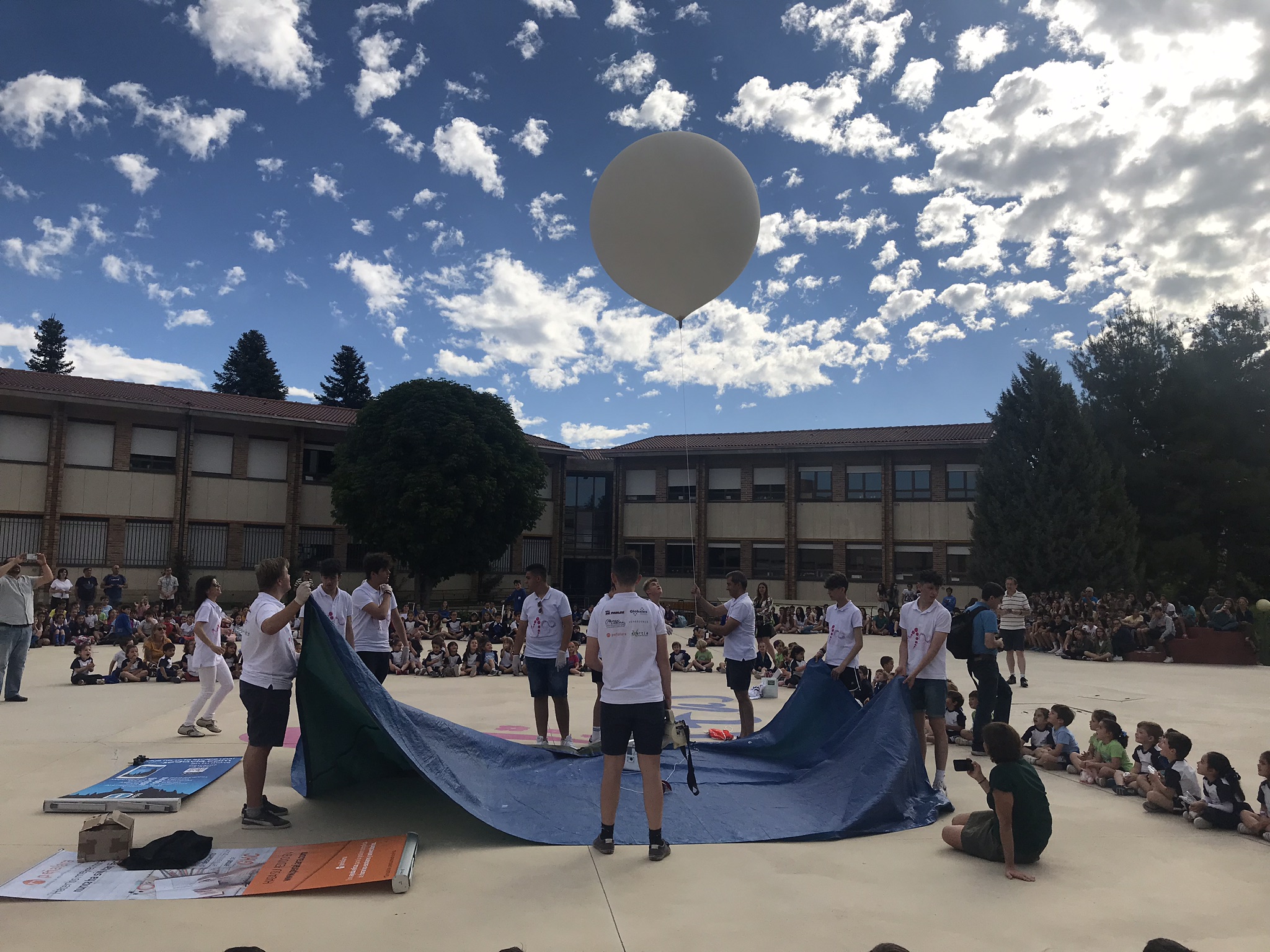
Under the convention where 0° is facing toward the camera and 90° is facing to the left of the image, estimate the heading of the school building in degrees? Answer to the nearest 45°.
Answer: approximately 0°

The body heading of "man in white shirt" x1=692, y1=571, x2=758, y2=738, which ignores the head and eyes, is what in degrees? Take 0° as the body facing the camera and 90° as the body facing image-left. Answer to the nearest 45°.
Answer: approximately 90°

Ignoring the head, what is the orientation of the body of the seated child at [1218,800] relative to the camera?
to the viewer's left

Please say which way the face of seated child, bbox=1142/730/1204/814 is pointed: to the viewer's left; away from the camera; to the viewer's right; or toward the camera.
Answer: to the viewer's left

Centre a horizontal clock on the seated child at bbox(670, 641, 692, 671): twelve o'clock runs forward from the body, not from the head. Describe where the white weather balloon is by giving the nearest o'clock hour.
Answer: The white weather balloon is roughly at 12 o'clock from the seated child.

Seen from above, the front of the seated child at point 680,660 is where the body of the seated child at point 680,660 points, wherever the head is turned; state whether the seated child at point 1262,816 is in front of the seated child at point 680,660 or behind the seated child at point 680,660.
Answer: in front

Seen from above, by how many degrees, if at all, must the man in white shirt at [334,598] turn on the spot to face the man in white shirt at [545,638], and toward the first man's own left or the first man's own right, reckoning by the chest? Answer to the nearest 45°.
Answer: approximately 90° to the first man's own left

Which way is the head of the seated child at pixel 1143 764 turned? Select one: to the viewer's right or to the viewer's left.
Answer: to the viewer's left

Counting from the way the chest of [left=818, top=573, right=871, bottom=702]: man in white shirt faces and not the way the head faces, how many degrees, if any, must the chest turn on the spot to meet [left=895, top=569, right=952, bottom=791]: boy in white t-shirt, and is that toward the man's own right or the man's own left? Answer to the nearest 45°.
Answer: approximately 90° to the man's own left

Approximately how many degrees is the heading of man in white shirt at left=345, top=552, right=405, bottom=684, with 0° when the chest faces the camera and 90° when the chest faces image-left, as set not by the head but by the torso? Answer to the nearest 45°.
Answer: approximately 315°
